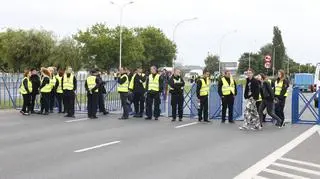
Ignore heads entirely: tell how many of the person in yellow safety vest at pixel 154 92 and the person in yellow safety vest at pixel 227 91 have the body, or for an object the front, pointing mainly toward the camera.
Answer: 2

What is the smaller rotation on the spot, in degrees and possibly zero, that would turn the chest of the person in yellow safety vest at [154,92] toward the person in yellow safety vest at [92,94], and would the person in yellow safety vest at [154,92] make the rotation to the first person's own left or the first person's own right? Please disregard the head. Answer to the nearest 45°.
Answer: approximately 90° to the first person's own right

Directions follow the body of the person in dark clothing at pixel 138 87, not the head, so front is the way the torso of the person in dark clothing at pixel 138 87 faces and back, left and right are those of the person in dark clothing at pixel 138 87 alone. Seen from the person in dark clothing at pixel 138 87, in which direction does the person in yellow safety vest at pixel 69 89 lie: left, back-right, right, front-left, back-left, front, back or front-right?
back-right

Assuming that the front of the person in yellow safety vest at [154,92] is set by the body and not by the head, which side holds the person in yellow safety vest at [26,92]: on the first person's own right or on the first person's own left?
on the first person's own right

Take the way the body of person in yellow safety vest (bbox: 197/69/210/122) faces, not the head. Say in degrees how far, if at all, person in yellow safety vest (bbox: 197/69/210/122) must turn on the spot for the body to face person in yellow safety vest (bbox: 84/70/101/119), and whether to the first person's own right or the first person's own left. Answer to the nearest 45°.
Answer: approximately 135° to the first person's own right

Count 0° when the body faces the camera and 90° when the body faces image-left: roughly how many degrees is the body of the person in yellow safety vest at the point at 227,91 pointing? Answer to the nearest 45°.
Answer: approximately 0°

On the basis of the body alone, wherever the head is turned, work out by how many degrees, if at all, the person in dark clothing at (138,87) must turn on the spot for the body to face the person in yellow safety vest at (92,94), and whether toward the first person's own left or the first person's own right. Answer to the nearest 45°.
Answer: approximately 135° to the first person's own right

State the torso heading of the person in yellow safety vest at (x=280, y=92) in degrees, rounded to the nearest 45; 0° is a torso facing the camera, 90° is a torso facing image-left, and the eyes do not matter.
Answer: approximately 45°

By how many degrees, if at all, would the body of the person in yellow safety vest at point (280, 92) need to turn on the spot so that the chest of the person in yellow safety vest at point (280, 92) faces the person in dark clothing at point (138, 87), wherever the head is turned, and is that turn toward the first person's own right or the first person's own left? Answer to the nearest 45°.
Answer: approximately 45° to the first person's own right
